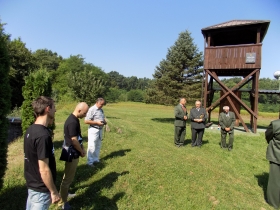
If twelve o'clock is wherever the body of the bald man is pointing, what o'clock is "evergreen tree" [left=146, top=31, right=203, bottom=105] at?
The evergreen tree is roughly at 10 o'clock from the bald man.

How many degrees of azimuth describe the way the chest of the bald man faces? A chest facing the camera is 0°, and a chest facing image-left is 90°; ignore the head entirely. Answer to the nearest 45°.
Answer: approximately 270°

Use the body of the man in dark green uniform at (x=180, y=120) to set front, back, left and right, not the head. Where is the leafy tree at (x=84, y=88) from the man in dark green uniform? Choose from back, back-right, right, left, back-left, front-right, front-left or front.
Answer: back

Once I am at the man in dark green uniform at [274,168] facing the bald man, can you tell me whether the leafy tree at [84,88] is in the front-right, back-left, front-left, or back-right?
front-right

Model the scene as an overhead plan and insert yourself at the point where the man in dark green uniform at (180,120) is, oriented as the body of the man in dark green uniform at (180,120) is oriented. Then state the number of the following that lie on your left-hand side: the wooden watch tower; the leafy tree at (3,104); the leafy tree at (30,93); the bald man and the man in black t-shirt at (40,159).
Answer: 1

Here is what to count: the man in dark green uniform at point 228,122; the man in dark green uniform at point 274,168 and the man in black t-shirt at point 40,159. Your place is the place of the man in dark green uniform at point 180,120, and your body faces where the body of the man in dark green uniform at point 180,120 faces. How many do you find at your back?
0

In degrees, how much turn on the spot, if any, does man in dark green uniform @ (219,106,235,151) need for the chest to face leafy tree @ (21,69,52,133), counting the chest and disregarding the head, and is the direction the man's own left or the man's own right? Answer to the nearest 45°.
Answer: approximately 45° to the man's own right

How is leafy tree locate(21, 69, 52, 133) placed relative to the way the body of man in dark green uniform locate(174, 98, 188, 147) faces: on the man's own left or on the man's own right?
on the man's own right

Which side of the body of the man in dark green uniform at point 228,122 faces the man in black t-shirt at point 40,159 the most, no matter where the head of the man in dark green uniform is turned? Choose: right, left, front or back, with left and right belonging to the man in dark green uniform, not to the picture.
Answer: front

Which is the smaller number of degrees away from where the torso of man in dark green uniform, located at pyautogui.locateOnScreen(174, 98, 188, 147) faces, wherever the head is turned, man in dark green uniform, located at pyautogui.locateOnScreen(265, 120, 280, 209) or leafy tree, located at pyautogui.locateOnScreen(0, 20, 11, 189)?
the man in dark green uniform

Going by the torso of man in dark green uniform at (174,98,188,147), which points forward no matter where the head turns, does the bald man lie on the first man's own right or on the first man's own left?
on the first man's own right

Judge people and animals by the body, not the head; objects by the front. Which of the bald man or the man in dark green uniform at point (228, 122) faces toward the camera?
the man in dark green uniform

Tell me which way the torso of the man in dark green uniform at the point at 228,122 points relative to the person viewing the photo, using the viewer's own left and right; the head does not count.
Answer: facing the viewer

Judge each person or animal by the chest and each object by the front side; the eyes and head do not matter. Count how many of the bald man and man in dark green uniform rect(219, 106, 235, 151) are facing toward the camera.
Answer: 1

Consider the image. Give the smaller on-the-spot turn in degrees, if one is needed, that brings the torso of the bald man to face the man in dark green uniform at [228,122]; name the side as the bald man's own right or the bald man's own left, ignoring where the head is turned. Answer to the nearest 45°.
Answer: approximately 45° to the bald man's own left
